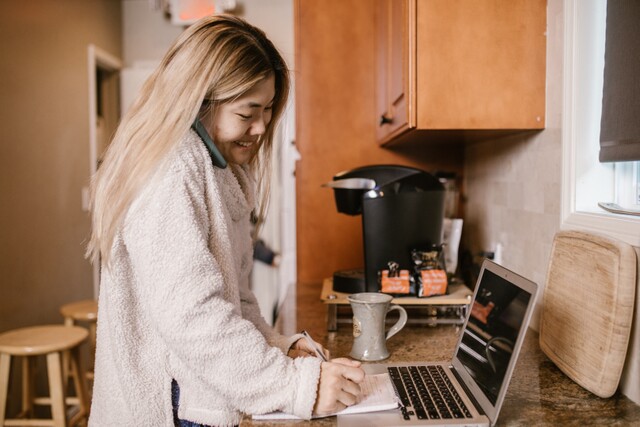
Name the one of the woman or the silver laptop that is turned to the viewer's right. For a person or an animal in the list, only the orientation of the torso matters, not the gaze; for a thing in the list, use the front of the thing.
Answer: the woman

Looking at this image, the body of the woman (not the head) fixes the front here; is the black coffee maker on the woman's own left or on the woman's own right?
on the woman's own left

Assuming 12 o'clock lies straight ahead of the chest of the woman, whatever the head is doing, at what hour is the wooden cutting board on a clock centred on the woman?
The wooden cutting board is roughly at 12 o'clock from the woman.

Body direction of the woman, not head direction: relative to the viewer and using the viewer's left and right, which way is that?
facing to the right of the viewer

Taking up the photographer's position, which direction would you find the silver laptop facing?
facing to the left of the viewer

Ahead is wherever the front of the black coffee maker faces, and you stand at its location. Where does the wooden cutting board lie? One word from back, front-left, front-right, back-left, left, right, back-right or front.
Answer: back-left

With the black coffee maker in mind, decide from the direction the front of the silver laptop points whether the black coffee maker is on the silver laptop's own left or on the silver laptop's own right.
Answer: on the silver laptop's own right

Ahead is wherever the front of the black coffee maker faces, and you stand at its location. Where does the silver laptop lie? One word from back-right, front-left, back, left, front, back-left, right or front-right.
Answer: left

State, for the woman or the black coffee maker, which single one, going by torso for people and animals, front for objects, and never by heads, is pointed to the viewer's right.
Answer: the woman
